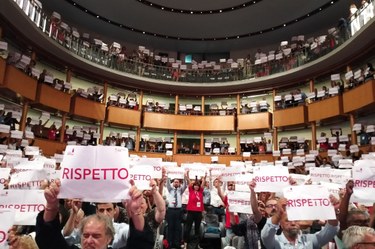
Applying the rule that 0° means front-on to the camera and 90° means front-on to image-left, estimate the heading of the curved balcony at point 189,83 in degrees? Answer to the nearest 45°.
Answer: approximately 0°

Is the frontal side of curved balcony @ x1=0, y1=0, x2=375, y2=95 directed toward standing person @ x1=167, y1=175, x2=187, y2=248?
yes

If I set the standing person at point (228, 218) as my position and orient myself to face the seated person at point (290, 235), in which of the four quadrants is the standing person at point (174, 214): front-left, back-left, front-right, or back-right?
back-right

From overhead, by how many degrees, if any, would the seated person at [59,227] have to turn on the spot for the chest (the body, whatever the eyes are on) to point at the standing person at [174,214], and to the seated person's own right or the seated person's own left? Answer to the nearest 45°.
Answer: approximately 180°

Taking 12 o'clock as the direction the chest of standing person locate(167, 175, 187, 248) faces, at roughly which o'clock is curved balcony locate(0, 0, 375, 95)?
The curved balcony is roughly at 6 o'clock from the standing person.

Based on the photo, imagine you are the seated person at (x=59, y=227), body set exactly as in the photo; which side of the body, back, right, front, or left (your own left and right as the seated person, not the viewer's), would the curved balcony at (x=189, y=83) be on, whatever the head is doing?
back

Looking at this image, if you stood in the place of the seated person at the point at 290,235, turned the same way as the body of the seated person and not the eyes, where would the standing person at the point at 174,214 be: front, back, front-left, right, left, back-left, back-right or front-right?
back-right

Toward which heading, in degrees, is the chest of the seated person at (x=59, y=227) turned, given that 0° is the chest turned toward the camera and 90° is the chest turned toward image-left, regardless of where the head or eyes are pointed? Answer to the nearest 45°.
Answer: approximately 45°
